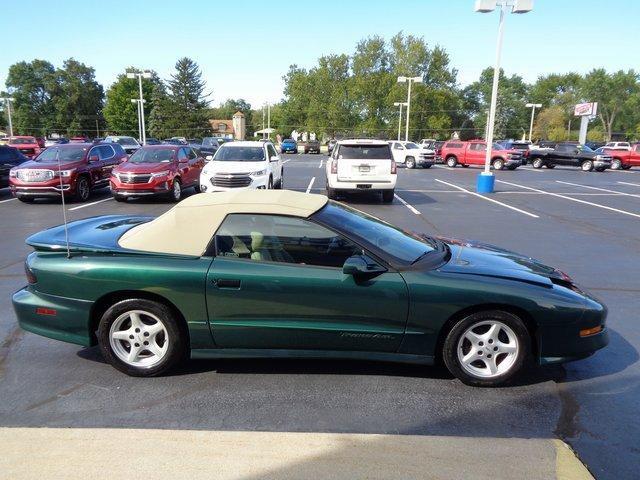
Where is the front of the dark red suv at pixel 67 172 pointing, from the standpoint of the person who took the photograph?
facing the viewer and to the left of the viewer

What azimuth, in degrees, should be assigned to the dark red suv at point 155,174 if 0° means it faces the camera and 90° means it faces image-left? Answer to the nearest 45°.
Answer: approximately 45°

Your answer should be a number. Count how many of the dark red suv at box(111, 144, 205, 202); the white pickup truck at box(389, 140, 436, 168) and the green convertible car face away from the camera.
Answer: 0

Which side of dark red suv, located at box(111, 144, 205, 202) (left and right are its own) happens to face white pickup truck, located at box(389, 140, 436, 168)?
back

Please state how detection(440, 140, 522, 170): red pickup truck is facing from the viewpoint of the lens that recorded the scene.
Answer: facing the viewer and to the right of the viewer

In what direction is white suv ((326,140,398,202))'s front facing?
away from the camera

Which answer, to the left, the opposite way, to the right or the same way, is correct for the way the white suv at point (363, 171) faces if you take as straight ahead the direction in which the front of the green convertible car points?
to the left

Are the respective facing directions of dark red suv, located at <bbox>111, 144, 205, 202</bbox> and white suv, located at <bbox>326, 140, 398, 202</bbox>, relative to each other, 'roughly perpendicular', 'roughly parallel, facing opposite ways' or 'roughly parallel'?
roughly parallel, facing opposite ways

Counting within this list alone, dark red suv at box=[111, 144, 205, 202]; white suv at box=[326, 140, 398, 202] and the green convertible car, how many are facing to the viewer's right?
1

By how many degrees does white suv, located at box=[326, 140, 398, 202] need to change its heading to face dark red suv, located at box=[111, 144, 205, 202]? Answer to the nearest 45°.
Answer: approximately 90° to its left

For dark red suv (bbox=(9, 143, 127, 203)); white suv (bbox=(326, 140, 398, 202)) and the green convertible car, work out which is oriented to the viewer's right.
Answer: the green convertible car

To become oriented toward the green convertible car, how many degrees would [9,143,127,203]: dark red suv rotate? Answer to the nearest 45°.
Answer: approximately 45° to its left

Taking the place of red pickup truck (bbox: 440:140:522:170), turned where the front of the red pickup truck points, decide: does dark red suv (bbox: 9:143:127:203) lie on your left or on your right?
on your right

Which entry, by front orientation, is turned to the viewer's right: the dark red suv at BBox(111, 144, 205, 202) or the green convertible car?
the green convertible car

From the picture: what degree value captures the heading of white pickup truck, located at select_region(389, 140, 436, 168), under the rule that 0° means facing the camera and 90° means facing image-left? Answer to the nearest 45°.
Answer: approximately 315°

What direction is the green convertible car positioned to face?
to the viewer's right

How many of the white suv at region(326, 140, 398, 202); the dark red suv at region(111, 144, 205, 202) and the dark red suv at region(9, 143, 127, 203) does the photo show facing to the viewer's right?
0
